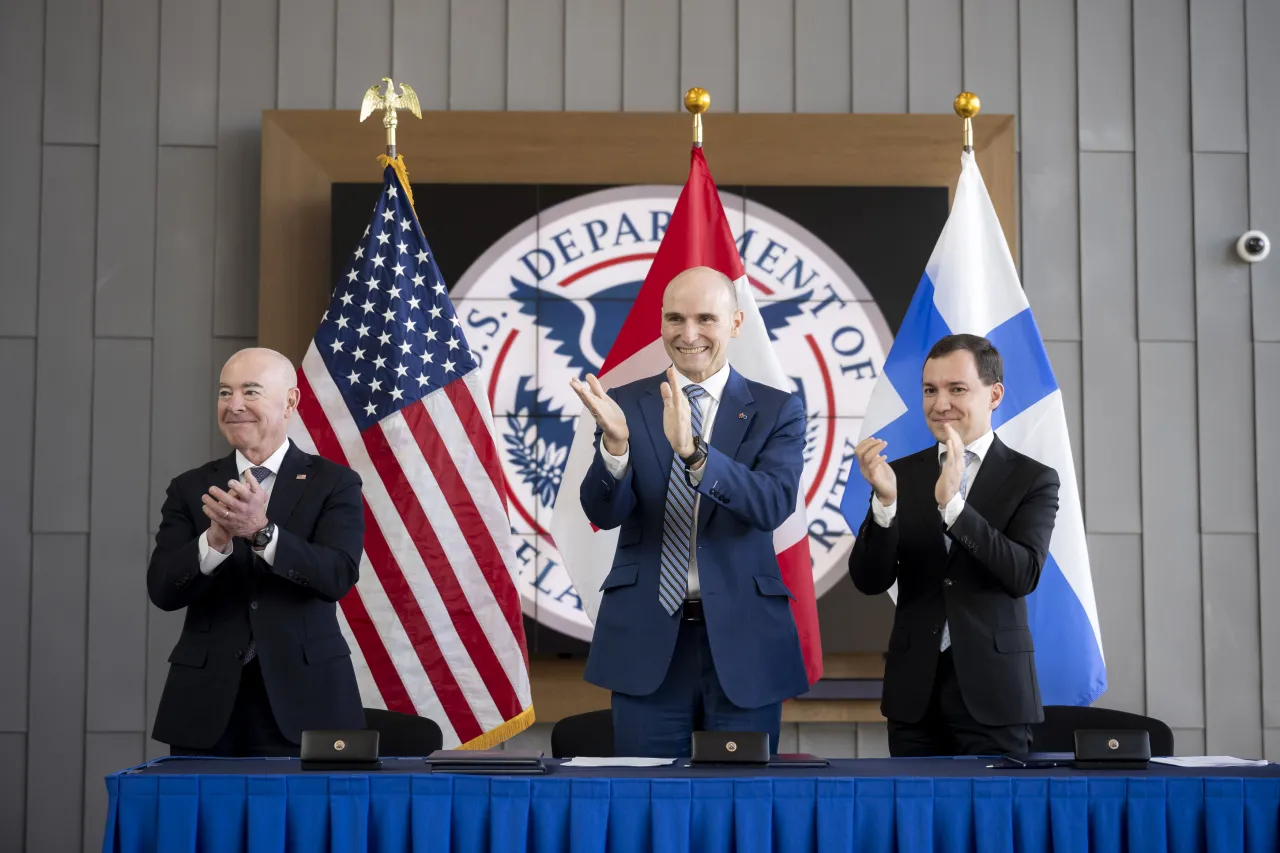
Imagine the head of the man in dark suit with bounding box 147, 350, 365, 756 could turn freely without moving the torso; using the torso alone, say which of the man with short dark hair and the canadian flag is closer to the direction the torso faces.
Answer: the man with short dark hair

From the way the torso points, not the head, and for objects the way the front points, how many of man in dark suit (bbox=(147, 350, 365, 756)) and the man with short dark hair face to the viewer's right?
0

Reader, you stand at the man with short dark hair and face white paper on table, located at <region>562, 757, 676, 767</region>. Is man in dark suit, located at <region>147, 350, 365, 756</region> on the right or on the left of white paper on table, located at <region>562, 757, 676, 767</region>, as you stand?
right

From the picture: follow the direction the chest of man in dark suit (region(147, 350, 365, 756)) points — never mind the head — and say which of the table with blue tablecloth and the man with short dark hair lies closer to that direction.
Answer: the table with blue tablecloth

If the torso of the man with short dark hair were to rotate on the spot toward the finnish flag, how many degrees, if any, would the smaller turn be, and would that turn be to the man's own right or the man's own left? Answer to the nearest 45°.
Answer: approximately 135° to the man's own right

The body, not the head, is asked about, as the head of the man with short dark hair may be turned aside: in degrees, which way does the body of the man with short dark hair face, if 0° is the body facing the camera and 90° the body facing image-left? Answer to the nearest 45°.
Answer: approximately 45°

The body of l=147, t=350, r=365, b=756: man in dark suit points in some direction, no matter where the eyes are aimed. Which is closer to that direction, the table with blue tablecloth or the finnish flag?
the table with blue tablecloth

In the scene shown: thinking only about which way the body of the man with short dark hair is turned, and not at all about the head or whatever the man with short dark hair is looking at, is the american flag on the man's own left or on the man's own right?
on the man's own right

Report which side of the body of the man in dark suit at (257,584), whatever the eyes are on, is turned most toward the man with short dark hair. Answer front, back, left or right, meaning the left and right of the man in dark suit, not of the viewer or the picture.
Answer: left

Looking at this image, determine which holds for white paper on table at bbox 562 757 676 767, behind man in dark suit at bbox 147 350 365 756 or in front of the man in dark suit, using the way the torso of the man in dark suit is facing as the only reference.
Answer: in front

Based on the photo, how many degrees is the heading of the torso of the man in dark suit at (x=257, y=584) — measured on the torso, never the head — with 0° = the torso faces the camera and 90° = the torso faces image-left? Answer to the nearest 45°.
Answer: approximately 0°
